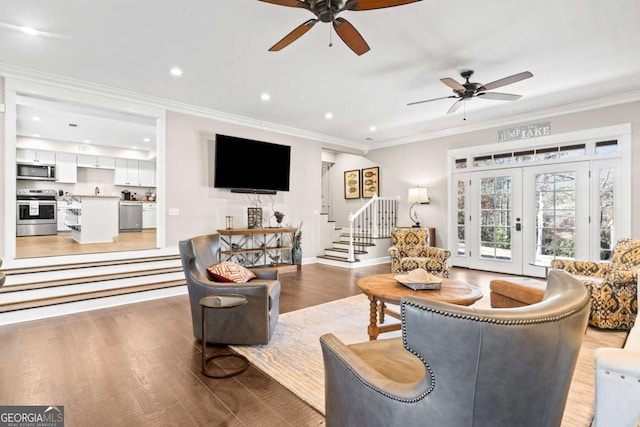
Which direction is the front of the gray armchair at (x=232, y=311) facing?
to the viewer's right

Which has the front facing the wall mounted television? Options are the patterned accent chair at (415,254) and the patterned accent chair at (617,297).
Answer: the patterned accent chair at (617,297)

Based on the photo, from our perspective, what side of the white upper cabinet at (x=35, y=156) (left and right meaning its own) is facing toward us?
front

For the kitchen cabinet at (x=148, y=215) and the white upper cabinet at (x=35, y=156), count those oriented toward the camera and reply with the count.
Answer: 2

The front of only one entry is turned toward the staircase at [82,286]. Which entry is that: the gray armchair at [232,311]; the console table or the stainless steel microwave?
the stainless steel microwave

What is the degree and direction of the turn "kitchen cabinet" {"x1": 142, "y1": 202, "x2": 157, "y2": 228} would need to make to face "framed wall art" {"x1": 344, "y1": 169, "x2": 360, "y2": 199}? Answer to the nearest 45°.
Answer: approximately 45° to its left

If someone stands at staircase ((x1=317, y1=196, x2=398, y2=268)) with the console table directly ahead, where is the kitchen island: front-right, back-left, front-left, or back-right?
front-right

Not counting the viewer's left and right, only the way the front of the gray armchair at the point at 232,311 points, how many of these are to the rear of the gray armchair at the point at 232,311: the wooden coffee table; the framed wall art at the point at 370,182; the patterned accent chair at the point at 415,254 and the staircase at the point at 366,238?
0

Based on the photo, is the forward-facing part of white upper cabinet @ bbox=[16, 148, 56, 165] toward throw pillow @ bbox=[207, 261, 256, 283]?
yes

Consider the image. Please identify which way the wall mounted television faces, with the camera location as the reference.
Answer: facing the viewer and to the right of the viewer

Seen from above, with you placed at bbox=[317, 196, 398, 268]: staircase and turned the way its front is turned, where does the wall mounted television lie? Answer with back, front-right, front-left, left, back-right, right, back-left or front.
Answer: front

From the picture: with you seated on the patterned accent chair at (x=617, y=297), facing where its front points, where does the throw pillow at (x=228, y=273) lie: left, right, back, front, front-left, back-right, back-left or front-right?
front-left

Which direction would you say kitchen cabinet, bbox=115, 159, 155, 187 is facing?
toward the camera

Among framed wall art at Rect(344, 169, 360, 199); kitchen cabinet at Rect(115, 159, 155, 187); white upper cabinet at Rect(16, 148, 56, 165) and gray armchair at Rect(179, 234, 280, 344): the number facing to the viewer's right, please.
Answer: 1

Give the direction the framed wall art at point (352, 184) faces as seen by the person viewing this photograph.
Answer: facing the viewer and to the left of the viewer

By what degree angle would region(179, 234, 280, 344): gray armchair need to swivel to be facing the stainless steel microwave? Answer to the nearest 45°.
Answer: approximately 135° to its left
